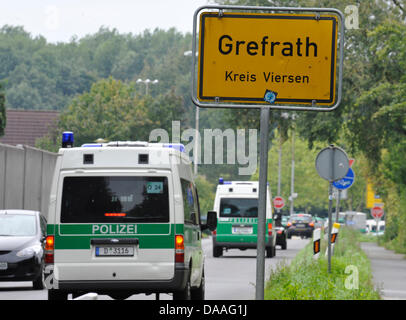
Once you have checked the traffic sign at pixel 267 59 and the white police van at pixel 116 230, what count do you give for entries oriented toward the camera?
1

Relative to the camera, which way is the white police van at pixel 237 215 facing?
away from the camera

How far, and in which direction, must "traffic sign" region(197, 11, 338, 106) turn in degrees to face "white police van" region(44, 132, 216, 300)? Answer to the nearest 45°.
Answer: approximately 135° to its right

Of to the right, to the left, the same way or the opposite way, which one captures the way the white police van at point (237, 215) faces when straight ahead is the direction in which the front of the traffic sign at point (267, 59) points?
the opposite way

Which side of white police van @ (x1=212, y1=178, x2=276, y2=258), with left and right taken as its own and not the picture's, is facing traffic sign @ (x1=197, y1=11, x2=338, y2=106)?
back

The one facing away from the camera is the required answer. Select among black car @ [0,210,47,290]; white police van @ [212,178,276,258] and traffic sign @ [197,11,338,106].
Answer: the white police van

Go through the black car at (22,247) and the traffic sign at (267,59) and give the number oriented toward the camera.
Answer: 2

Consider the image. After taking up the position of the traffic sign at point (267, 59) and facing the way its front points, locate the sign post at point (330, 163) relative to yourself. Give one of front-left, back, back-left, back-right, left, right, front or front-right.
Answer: back

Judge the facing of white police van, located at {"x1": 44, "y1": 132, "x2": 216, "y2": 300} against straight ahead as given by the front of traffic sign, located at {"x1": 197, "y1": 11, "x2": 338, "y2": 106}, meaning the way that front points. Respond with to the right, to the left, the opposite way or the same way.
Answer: the opposite way

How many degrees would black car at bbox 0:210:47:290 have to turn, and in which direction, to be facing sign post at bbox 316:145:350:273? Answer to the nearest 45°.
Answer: approximately 90° to its left

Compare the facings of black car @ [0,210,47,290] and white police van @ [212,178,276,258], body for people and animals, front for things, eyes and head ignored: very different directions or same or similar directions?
very different directions

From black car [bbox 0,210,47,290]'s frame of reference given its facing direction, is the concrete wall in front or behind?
behind
